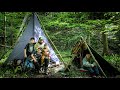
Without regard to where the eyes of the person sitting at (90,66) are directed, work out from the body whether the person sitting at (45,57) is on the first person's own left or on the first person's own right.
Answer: on the first person's own right

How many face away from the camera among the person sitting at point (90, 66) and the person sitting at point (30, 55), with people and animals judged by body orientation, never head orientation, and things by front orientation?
0

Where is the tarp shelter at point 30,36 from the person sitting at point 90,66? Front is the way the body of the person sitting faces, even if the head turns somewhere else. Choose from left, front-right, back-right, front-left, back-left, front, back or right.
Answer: back-right

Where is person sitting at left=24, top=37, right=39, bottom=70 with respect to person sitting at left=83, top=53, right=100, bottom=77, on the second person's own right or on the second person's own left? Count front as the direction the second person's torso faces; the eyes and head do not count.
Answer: on the second person's own right

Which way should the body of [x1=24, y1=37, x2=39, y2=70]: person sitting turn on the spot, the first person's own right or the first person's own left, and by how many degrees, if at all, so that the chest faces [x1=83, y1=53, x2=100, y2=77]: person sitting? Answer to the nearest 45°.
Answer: approximately 45° to the first person's own left

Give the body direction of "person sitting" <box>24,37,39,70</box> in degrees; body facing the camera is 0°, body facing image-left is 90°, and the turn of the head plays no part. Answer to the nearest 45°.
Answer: approximately 315°

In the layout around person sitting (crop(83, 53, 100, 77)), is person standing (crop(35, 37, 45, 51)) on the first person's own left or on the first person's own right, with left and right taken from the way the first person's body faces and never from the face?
on the first person's own right

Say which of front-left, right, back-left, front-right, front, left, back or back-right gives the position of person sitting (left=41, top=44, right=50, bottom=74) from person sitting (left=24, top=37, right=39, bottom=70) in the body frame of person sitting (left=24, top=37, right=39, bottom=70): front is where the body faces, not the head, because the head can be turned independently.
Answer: front-left
